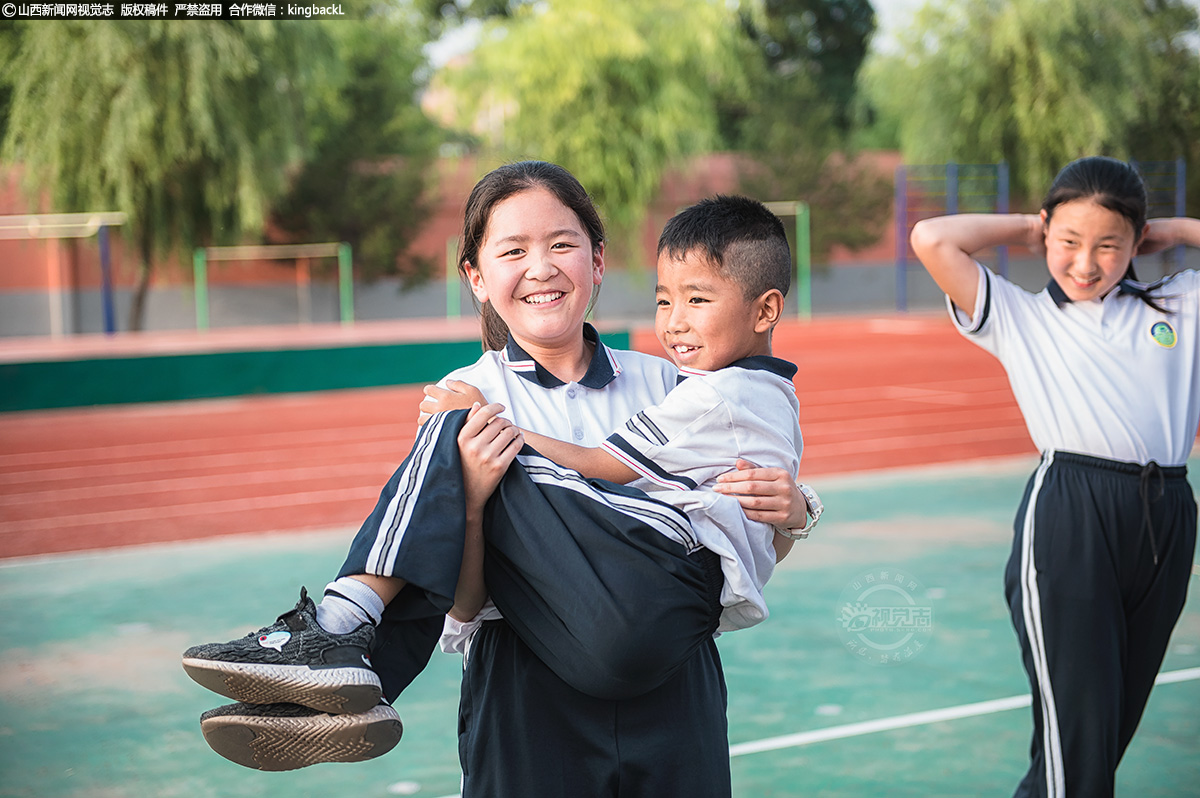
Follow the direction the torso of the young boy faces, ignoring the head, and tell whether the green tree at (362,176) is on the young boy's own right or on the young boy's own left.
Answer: on the young boy's own right

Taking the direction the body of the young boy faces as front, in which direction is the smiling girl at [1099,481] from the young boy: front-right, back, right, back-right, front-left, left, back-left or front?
back-right

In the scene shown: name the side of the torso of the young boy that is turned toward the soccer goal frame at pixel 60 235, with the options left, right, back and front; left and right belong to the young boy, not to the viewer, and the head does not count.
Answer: right

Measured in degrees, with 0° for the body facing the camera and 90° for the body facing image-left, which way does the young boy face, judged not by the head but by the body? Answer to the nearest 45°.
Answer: approximately 90°

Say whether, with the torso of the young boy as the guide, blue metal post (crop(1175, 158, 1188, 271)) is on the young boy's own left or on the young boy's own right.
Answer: on the young boy's own right

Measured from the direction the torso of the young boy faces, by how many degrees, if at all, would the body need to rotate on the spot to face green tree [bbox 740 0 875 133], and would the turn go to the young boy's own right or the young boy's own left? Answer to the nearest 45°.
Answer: approximately 90° to the young boy's own right

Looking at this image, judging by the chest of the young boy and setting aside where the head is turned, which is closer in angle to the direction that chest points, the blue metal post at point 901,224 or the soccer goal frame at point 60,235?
the soccer goal frame

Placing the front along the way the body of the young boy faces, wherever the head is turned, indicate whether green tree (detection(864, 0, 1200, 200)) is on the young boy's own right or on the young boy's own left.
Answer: on the young boy's own right
